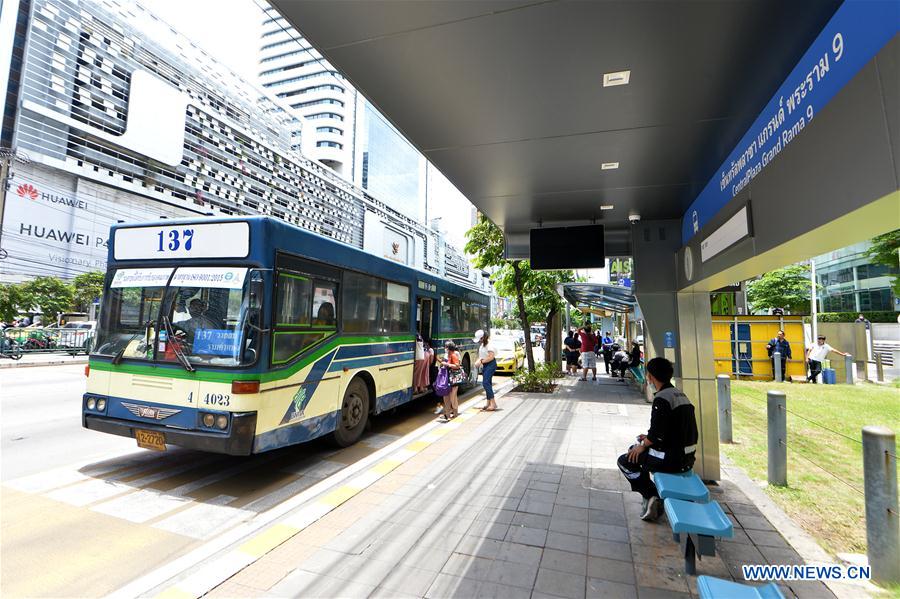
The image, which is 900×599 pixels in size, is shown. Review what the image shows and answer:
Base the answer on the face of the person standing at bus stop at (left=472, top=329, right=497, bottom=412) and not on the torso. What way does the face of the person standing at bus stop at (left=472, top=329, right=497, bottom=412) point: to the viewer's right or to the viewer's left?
to the viewer's left

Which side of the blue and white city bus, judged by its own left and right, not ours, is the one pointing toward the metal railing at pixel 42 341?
right

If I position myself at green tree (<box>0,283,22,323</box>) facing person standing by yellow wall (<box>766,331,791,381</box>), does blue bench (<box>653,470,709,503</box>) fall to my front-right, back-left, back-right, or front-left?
front-right

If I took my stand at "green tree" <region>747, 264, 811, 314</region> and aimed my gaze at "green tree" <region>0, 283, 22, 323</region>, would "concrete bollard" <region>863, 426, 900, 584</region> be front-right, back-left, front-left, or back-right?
front-left

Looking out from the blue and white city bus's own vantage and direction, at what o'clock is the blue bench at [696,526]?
The blue bench is roughly at 11 o'clock from the blue and white city bus.

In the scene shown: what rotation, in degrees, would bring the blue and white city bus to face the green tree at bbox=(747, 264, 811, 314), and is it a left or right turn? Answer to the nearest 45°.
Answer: approximately 135° to its left

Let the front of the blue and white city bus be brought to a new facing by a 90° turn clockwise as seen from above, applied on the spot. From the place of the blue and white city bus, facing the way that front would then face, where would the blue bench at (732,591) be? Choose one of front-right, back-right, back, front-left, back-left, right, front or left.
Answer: back

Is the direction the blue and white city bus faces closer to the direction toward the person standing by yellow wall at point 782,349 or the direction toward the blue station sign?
the blue station sign

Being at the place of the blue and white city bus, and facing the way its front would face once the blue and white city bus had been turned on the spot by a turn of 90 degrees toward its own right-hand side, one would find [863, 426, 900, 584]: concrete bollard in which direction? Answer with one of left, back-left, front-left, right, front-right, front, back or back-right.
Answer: back

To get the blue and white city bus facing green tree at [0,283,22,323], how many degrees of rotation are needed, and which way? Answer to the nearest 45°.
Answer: approximately 90° to its right

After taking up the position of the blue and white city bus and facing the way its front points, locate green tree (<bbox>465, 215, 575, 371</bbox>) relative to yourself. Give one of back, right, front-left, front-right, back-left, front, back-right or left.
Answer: back

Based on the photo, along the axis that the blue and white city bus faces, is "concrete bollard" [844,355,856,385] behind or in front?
behind

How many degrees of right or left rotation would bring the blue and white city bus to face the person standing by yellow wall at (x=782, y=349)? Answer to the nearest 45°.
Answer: approximately 135° to its left

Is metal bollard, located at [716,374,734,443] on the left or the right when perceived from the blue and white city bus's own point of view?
on its left

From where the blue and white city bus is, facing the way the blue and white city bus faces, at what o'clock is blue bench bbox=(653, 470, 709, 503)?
The blue bench is roughly at 9 o'clock from the blue and white city bus.

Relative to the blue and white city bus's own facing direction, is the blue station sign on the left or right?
on its left

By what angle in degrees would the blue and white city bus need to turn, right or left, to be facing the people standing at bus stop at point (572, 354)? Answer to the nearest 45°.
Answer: approximately 180°

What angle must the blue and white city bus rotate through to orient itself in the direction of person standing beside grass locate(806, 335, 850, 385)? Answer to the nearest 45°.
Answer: approximately 135° to its left

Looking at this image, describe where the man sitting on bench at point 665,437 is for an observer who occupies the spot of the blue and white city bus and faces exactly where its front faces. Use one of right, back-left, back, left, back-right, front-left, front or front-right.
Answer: left

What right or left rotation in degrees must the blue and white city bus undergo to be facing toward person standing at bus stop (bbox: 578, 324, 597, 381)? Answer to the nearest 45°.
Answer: approximately 180°
